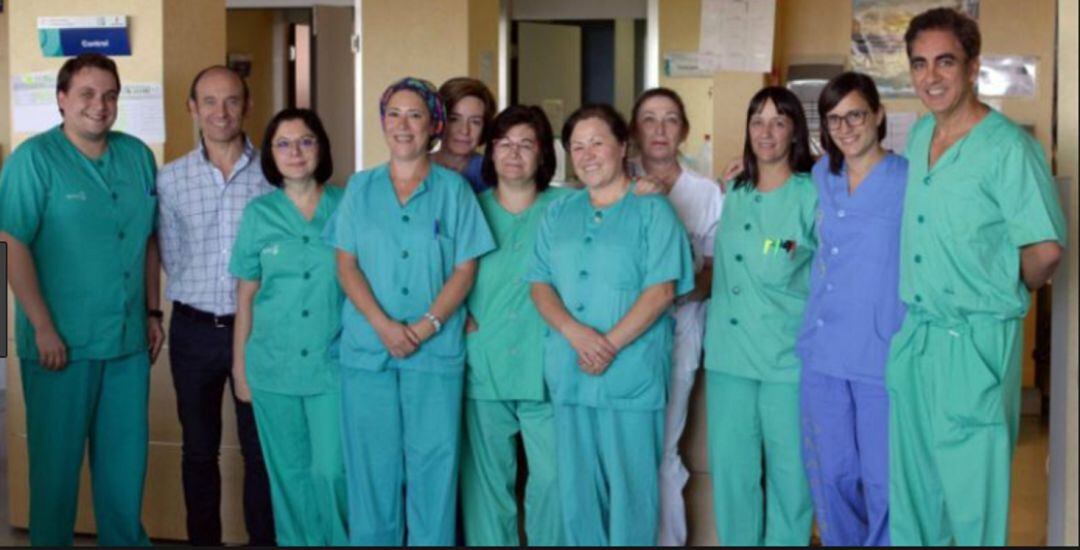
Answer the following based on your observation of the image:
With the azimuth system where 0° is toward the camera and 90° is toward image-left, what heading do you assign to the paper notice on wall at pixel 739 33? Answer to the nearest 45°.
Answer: approximately 0°

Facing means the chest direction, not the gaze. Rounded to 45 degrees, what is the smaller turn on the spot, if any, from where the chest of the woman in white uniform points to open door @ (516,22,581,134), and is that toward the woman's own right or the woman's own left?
approximately 180°

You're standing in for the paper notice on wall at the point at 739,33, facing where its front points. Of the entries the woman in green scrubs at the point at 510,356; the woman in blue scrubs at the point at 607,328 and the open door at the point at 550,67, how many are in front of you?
2

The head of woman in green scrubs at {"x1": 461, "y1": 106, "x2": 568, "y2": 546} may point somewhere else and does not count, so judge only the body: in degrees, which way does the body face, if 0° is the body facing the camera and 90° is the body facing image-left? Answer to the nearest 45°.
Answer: approximately 0°

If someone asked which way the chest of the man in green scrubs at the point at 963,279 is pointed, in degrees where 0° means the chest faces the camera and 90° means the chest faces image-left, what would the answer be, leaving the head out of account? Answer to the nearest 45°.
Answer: approximately 45°
